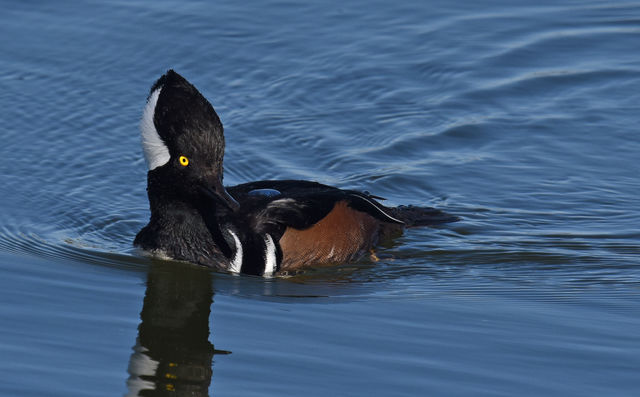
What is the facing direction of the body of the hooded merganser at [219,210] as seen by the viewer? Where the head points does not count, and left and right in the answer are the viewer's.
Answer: facing the viewer and to the left of the viewer
